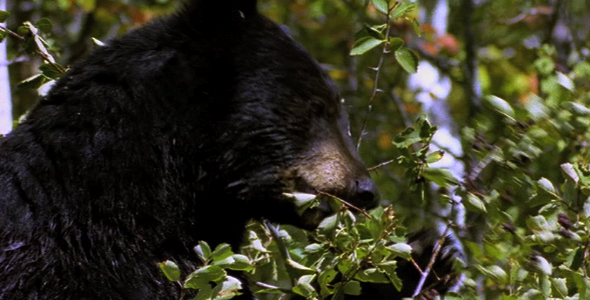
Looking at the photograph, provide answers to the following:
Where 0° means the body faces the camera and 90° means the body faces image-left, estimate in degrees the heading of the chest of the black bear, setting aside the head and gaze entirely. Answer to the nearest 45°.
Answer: approximately 270°

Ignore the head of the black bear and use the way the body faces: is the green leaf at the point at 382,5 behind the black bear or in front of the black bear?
in front

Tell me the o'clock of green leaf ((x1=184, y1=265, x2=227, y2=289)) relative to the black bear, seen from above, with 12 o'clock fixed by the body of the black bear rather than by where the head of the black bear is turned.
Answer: The green leaf is roughly at 3 o'clock from the black bear.

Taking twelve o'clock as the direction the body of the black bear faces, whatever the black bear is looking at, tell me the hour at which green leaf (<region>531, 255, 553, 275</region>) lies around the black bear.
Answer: The green leaf is roughly at 1 o'clock from the black bear.

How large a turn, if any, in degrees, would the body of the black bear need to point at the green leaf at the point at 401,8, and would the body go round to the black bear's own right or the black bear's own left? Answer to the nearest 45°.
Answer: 0° — it already faces it

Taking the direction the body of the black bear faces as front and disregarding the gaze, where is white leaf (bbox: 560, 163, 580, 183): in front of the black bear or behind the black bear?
in front

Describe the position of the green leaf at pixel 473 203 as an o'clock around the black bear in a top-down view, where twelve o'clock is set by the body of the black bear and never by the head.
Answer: The green leaf is roughly at 1 o'clock from the black bear.

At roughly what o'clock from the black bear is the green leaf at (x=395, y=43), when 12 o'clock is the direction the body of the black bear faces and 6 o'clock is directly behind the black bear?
The green leaf is roughly at 12 o'clock from the black bear.

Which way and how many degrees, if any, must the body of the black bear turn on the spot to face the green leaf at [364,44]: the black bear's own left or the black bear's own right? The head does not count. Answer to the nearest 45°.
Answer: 0° — it already faces it
